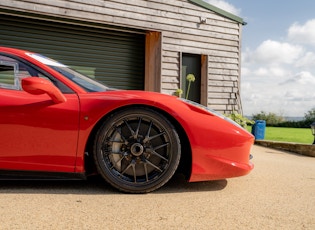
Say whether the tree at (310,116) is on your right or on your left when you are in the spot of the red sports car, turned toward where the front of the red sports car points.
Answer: on your left

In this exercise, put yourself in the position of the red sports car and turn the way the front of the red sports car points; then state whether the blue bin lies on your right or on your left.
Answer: on your left

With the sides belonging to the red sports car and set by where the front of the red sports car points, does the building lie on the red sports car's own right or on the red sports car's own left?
on the red sports car's own left

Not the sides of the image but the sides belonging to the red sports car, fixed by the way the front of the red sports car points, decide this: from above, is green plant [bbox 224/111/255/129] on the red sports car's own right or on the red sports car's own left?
on the red sports car's own left

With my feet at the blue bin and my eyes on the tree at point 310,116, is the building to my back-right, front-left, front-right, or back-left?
back-left

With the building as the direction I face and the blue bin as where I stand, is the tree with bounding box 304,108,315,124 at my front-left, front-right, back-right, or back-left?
back-right

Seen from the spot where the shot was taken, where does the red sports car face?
facing to the right of the viewer
